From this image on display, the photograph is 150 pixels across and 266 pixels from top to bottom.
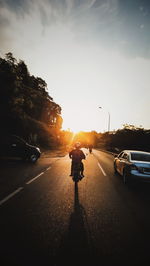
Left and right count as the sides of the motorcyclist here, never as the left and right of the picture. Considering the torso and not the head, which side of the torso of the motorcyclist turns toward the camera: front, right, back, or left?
back

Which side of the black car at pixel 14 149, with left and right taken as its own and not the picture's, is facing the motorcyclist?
front

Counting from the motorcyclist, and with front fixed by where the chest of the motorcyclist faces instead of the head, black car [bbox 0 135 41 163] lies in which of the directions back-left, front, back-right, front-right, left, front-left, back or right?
front-left

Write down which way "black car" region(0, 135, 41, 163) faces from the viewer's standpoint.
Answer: facing the viewer and to the right of the viewer

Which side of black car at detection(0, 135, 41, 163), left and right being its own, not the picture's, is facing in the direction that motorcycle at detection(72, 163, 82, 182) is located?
front

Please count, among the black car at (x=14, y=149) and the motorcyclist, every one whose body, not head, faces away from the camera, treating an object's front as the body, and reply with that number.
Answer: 1

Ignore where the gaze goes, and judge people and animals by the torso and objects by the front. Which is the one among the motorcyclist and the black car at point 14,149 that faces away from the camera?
the motorcyclist
